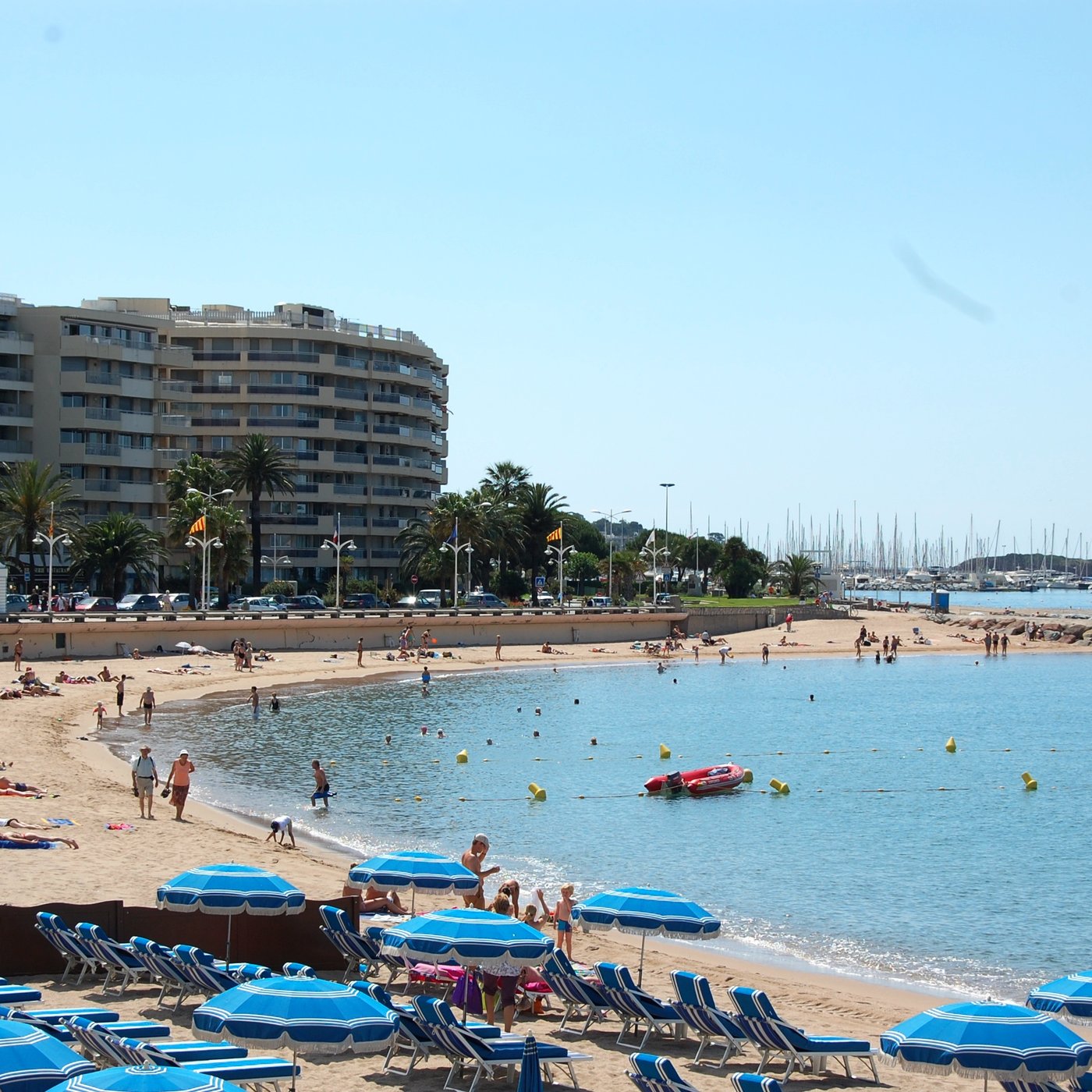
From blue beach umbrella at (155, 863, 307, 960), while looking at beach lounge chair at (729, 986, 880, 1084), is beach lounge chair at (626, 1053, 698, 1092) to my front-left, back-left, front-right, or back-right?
front-right

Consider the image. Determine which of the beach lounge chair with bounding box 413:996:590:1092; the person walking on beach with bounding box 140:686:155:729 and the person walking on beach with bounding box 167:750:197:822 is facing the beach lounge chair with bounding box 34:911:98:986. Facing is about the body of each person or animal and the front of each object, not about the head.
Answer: the person walking on beach with bounding box 167:750:197:822

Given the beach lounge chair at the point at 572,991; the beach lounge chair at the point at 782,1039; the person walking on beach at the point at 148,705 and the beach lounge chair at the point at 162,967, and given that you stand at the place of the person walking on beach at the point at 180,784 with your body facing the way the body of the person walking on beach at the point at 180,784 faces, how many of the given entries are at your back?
1

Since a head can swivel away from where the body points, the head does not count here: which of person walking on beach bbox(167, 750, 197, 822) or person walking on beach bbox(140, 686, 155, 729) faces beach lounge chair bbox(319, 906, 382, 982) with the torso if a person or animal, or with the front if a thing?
person walking on beach bbox(167, 750, 197, 822)

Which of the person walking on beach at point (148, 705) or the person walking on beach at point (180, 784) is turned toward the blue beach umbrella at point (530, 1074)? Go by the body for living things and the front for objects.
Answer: the person walking on beach at point (180, 784)

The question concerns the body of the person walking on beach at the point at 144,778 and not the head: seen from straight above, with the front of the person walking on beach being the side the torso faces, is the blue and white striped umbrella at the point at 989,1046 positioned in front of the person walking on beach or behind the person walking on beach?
in front

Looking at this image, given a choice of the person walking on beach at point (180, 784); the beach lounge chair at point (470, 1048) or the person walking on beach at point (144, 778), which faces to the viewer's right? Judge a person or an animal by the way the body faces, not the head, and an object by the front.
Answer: the beach lounge chair

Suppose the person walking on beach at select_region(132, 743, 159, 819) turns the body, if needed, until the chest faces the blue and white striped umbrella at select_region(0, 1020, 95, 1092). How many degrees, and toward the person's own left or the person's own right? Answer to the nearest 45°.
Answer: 0° — they already face it

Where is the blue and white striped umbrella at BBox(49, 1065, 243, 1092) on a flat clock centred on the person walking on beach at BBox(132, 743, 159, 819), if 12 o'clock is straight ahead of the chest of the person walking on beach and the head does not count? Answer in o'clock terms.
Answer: The blue and white striped umbrella is roughly at 12 o'clock from the person walking on beach.

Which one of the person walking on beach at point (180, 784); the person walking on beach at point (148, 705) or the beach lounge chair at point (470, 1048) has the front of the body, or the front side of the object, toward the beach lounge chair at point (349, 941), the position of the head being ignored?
the person walking on beach at point (180, 784)

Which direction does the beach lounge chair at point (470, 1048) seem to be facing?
to the viewer's right

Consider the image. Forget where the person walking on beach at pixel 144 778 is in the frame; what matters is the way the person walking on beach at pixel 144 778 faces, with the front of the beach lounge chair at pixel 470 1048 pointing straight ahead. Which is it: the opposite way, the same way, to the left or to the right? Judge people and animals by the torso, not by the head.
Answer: to the right

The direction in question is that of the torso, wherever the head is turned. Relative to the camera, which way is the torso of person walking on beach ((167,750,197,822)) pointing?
toward the camera
